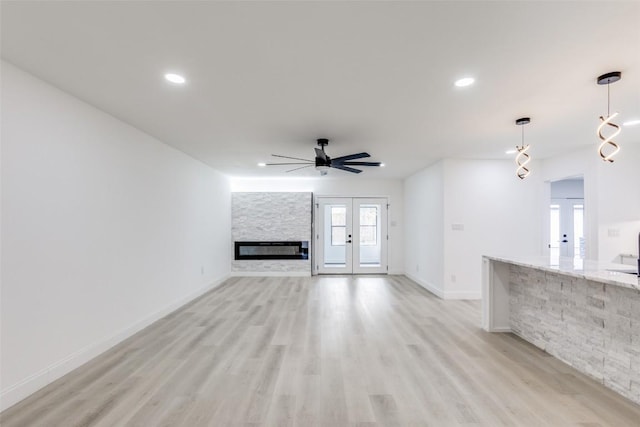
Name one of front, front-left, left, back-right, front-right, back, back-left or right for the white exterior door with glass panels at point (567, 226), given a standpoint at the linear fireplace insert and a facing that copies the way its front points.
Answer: left

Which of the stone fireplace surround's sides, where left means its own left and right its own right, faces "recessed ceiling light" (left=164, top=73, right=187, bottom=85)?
front

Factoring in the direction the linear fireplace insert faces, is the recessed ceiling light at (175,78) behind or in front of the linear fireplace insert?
in front

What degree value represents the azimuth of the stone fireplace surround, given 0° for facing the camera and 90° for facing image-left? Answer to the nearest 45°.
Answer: approximately 0°

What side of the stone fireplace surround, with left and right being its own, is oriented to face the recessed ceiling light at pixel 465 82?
front

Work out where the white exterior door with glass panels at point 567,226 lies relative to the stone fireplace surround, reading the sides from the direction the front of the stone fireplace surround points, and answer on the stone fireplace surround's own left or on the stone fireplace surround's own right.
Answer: on the stone fireplace surround's own left

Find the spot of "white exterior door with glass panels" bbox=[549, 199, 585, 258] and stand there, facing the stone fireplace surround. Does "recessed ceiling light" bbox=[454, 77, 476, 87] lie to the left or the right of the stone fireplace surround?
left

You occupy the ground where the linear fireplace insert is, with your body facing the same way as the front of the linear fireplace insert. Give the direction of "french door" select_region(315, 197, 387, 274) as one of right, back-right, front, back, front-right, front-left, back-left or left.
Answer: left

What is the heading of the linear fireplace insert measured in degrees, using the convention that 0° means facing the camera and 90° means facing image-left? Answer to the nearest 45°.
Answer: approximately 0°

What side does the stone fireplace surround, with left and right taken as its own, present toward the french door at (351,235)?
left
